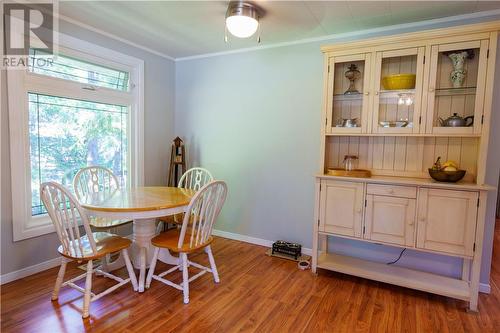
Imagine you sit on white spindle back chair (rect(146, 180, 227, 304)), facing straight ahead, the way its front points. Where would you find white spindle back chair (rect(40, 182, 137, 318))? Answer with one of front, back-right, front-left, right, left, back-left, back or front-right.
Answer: front-left

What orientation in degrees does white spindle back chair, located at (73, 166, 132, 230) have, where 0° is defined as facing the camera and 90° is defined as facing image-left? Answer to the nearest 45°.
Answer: approximately 315°

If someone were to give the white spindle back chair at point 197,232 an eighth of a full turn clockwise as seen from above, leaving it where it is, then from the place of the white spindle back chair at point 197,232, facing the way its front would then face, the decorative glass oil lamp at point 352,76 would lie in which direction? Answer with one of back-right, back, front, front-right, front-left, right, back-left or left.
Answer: right

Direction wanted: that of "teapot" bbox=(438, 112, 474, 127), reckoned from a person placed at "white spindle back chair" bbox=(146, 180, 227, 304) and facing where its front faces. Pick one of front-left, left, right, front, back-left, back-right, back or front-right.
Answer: back-right

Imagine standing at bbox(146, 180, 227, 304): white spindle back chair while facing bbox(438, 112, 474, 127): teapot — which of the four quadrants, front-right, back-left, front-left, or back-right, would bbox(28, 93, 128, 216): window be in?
back-left

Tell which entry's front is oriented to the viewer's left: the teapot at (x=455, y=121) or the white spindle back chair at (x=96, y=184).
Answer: the teapot

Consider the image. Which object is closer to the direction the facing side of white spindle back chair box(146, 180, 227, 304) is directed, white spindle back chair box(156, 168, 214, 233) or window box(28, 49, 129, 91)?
the window

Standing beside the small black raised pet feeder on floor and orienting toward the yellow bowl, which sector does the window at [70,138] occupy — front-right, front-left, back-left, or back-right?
back-right

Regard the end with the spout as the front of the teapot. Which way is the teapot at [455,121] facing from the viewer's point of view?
to the viewer's left

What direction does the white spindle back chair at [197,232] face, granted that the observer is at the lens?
facing away from the viewer and to the left of the viewer

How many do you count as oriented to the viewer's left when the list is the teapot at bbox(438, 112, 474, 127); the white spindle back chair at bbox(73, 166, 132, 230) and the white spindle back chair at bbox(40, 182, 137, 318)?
1

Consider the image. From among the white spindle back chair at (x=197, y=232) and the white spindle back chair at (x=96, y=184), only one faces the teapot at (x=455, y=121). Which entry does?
the white spindle back chair at (x=96, y=184)

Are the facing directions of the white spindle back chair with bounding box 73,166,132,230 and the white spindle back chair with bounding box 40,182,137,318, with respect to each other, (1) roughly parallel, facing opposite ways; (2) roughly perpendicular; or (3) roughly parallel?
roughly perpendicular
